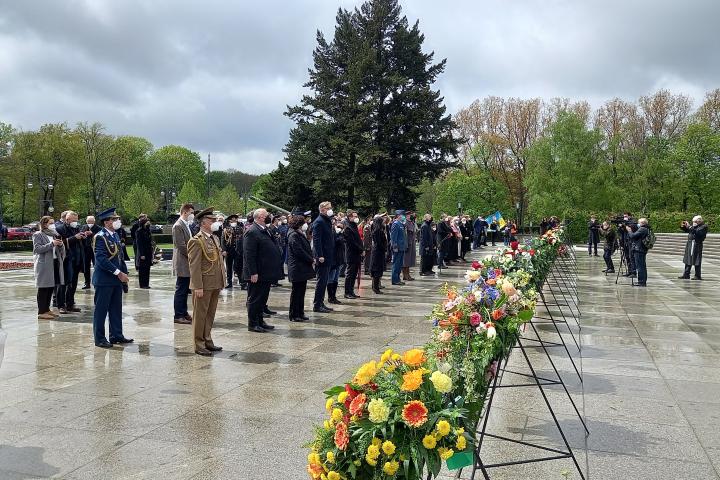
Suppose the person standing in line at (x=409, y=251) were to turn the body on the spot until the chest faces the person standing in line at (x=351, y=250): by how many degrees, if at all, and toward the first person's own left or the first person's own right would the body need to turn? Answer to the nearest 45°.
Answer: approximately 90° to the first person's own right

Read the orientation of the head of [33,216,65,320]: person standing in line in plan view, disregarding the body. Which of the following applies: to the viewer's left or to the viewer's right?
to the viewer's right

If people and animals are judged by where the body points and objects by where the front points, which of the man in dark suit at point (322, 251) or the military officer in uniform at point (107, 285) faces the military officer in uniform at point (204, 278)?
the military officer in uniform at point (107, 285)

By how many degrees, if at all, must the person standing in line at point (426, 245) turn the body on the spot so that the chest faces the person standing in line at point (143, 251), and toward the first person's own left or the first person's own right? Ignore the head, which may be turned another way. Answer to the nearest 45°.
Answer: approximately 135° to the first person's own right

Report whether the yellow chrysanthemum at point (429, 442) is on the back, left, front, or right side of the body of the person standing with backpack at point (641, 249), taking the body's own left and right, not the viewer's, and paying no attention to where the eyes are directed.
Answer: left

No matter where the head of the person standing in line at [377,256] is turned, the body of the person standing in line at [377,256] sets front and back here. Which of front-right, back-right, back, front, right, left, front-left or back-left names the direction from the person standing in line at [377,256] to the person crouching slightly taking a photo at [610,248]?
front-left

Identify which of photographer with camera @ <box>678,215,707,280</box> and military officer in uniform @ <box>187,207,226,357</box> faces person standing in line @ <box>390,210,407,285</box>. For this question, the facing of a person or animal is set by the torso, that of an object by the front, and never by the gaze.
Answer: the photographer with camera

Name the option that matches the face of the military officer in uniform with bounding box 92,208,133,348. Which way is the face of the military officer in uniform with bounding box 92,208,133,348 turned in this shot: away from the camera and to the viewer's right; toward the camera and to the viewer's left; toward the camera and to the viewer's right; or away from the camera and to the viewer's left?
toward the camera and to the viewer's right

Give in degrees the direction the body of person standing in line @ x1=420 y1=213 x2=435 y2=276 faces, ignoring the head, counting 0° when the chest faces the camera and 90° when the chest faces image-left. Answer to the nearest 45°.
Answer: approximately 270°

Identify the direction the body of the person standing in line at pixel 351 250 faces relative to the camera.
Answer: to the viewer's right

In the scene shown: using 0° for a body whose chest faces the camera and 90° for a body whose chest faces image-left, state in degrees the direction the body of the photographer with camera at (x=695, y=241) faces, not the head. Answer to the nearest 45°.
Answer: approximately 45°

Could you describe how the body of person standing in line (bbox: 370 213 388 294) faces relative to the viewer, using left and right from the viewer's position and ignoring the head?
facing to the right of the viewer

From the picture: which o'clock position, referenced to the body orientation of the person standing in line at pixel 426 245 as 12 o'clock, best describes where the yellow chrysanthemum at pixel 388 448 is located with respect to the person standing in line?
The yellow chrysanthemum is roughly at 3 o'clock from the person standing in line.

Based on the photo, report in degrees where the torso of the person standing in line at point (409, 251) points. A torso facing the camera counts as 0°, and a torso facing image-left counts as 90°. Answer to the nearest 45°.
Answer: approximately 270°

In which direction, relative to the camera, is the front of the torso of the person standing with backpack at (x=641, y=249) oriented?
to the viewer's left
